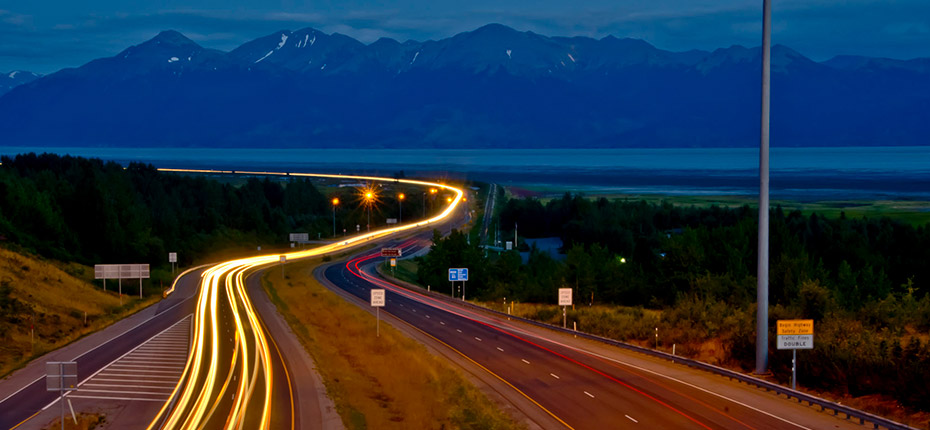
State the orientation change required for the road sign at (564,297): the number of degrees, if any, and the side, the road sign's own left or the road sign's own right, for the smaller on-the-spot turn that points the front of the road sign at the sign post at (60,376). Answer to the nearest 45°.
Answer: approximately 45° to the road sign's own right

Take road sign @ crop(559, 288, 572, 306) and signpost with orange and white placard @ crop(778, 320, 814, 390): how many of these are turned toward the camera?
2

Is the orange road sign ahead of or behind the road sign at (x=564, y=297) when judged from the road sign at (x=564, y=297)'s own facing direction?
ahead

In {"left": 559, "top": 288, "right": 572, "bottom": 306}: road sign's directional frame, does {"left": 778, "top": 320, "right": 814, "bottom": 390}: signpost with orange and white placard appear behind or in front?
in front

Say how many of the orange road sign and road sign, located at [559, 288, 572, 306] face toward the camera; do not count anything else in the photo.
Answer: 2

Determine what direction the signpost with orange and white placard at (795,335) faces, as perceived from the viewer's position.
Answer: facing the viewer

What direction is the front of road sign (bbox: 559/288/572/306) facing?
toward the camera

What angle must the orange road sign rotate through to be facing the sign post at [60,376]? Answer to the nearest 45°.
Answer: approximately 45° to its right
